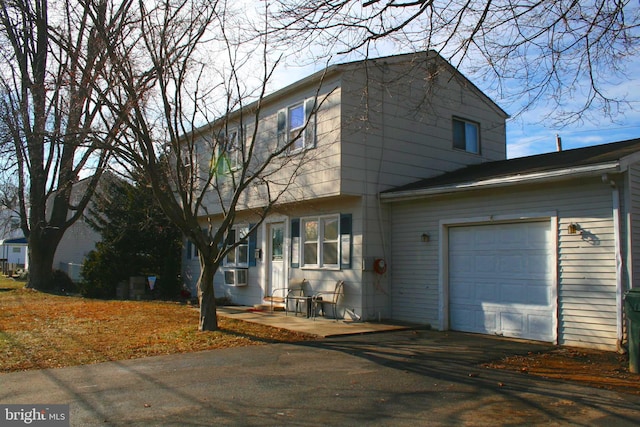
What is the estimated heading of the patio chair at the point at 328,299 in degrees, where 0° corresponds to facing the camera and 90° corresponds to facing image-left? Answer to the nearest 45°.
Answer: approximately 90°

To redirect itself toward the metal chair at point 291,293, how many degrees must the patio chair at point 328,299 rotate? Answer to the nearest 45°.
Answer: approximately 45° to its right

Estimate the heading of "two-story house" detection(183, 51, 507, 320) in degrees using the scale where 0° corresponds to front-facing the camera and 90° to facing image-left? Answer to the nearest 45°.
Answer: approximately 45°

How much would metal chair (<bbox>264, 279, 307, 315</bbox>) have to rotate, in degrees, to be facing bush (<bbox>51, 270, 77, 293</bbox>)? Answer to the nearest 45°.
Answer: approximately 90° to its right

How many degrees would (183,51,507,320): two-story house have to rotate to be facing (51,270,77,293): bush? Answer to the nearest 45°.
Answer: approximately 90° to its right

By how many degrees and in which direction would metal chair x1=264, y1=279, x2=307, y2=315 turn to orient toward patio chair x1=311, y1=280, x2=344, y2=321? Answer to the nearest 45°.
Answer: approximately 90° to its left

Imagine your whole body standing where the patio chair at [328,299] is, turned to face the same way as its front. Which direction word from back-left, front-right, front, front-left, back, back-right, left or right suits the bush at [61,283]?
front-right
